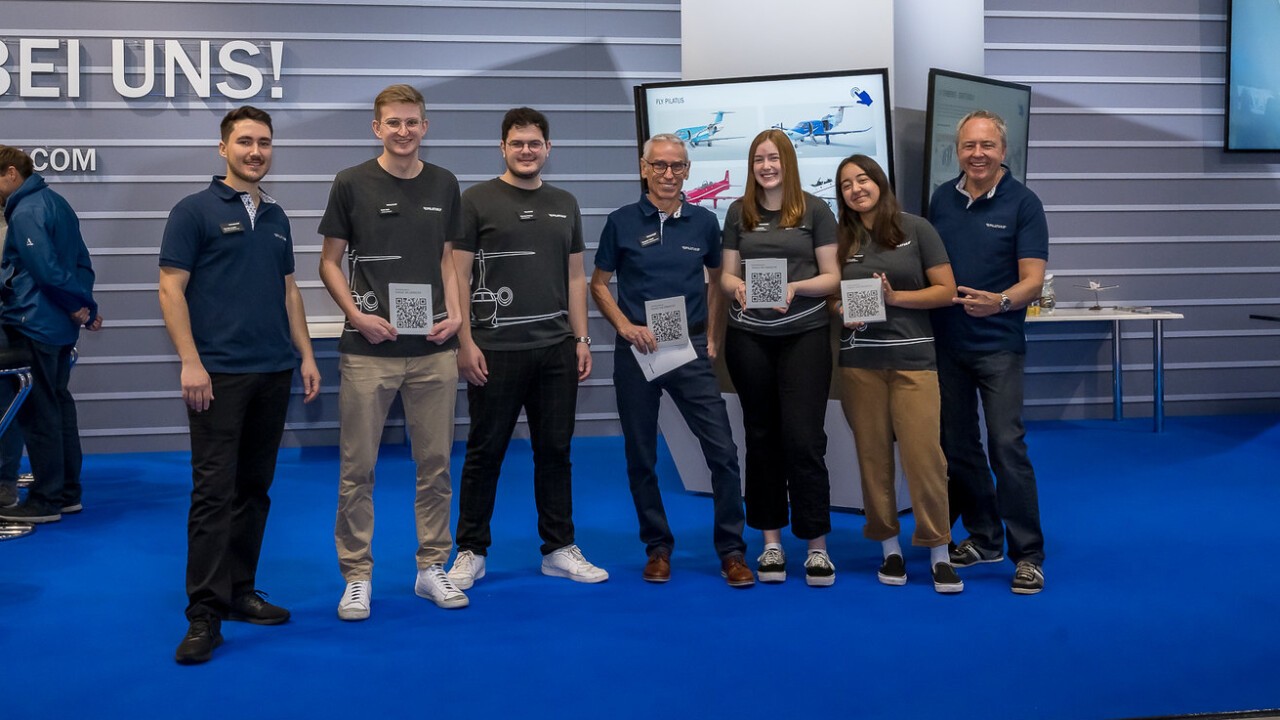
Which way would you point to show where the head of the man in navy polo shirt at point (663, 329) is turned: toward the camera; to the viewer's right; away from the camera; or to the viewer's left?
toward the camera

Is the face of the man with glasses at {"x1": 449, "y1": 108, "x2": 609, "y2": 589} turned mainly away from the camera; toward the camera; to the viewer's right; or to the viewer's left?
toward the camera

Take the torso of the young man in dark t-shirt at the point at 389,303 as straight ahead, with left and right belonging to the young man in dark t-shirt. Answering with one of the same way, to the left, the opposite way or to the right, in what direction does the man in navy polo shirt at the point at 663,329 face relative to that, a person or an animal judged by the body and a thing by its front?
the same way

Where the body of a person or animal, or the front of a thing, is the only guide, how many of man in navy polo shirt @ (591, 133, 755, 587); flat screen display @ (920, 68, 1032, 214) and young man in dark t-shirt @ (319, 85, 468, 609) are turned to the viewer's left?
0

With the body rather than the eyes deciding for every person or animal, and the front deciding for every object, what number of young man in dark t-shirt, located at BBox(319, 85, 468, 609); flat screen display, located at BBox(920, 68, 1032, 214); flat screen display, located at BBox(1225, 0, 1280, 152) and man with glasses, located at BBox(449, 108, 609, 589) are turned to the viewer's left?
0

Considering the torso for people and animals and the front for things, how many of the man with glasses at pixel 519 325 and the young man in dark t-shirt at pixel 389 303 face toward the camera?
2

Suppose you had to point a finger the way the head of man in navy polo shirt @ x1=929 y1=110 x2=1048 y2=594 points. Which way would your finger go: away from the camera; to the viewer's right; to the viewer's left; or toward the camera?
toward the camera

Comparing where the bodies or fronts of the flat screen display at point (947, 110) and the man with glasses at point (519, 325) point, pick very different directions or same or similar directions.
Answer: same or similar directions

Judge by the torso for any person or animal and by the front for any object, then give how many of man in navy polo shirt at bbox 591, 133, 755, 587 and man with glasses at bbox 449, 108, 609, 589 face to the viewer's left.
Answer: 0

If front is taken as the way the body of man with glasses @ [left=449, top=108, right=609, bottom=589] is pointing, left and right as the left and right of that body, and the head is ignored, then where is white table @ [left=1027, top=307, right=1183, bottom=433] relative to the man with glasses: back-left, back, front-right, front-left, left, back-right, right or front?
back-left

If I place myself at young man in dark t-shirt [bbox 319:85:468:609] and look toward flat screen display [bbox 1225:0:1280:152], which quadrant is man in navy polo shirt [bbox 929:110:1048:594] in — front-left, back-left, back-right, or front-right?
front-right

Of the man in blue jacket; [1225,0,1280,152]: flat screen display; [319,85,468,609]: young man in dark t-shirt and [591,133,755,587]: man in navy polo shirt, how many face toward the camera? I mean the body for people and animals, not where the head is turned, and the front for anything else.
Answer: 3

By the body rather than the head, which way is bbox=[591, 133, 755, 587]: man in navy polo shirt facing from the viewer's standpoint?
toward the camera

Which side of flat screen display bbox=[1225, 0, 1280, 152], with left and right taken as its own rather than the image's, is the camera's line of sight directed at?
front

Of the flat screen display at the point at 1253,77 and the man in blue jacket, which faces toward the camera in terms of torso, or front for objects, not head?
the flat screen display

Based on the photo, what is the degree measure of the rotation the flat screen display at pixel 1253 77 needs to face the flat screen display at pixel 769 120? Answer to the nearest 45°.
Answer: approximately 45° to its right
